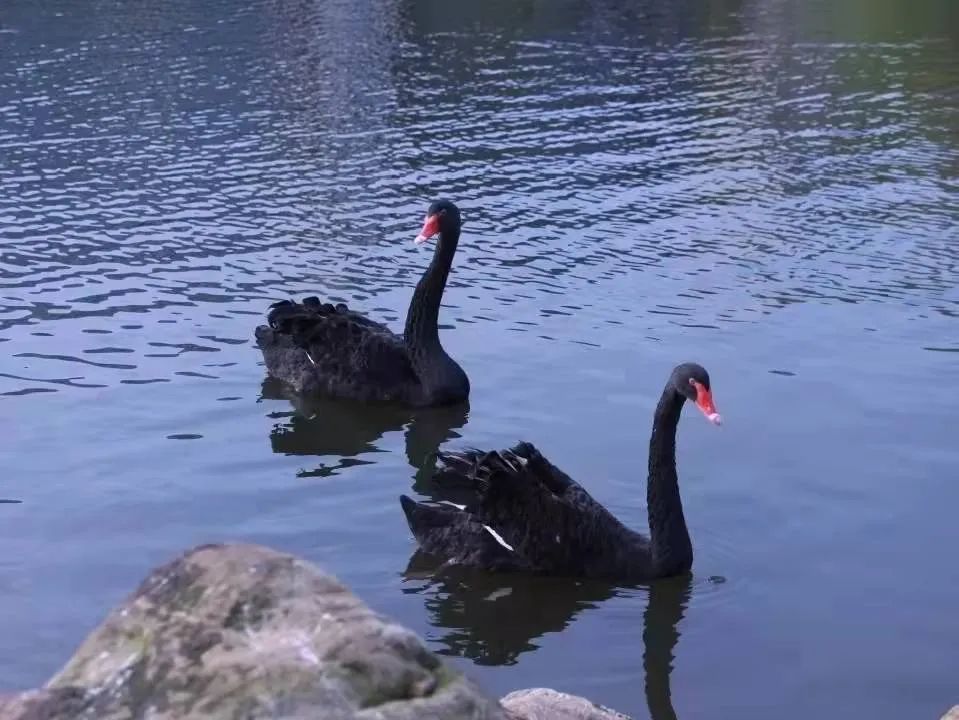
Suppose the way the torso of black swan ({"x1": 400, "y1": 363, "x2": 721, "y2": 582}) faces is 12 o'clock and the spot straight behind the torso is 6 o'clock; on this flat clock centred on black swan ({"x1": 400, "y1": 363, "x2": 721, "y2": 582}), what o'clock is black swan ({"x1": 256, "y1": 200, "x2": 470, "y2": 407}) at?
black swan ({"x1": 256, "y1": 200, "x2": 470, "y2": 407}) is roughly at 8 o'clock from black swan ({"x1": 400, "y1": 363, "x2": 721, "y2": 582}).

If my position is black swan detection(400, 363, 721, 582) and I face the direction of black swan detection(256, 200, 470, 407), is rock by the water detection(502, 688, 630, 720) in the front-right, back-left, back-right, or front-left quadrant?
back-left

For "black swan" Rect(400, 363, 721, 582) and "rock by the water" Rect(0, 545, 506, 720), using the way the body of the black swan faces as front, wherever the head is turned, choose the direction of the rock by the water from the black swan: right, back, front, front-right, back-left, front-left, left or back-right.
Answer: right

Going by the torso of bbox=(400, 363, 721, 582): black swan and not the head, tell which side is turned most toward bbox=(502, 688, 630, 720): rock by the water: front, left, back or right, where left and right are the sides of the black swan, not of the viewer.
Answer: right

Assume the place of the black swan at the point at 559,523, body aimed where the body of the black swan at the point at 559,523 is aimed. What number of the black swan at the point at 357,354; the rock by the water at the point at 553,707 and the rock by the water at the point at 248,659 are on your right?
2

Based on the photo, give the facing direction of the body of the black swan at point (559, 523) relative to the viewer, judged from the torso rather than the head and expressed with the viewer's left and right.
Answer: facing to the right of the viewer
